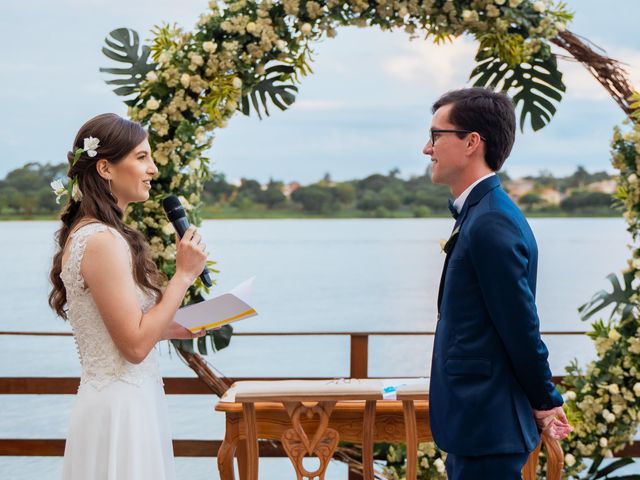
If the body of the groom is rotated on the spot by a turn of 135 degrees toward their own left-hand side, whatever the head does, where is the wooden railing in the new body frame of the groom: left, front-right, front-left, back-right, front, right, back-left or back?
back

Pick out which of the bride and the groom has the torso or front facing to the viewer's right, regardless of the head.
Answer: the bride

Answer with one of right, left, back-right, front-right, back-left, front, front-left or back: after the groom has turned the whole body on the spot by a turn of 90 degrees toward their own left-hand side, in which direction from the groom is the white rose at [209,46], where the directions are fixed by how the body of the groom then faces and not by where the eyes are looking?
back-right

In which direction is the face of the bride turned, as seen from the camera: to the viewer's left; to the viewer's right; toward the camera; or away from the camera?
to the viewer's right

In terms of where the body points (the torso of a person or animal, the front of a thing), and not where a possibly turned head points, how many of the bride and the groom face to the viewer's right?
1

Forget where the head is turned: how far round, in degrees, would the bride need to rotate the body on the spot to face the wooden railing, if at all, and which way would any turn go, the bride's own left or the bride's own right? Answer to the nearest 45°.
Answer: approximately 90° to the bride's own left

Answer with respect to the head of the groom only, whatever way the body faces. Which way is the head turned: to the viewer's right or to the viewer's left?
to the viewer's left

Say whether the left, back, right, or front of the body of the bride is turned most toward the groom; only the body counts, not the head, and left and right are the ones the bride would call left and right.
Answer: front

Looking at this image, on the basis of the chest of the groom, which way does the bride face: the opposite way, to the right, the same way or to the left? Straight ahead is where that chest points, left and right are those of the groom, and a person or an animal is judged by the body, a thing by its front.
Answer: the opposite way

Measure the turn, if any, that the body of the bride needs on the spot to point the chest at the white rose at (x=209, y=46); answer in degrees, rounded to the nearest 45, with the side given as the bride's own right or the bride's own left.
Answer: approximately 90° to the bride's own left

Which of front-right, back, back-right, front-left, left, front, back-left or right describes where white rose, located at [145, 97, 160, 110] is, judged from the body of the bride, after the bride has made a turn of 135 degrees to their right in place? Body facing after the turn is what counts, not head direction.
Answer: back-right

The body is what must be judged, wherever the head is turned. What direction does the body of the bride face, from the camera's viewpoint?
to the viewer's right

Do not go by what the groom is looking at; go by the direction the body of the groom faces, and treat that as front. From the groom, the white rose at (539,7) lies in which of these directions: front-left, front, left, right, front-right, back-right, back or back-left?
right

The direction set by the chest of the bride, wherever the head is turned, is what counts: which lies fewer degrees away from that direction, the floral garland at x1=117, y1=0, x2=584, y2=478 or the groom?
the groom

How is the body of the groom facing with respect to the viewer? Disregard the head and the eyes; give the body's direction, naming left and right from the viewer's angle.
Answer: facing to the left of the viewer

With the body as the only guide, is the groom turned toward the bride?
yes
